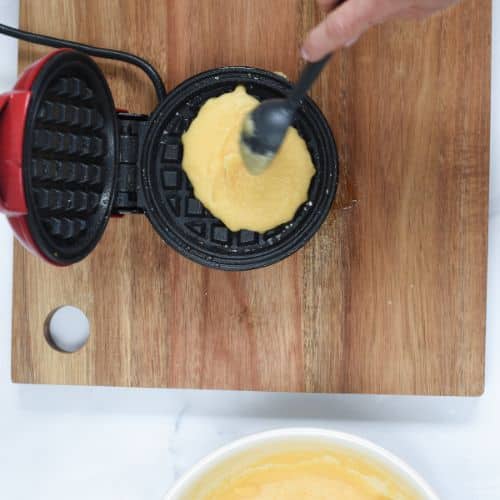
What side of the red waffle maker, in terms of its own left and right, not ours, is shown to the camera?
right
